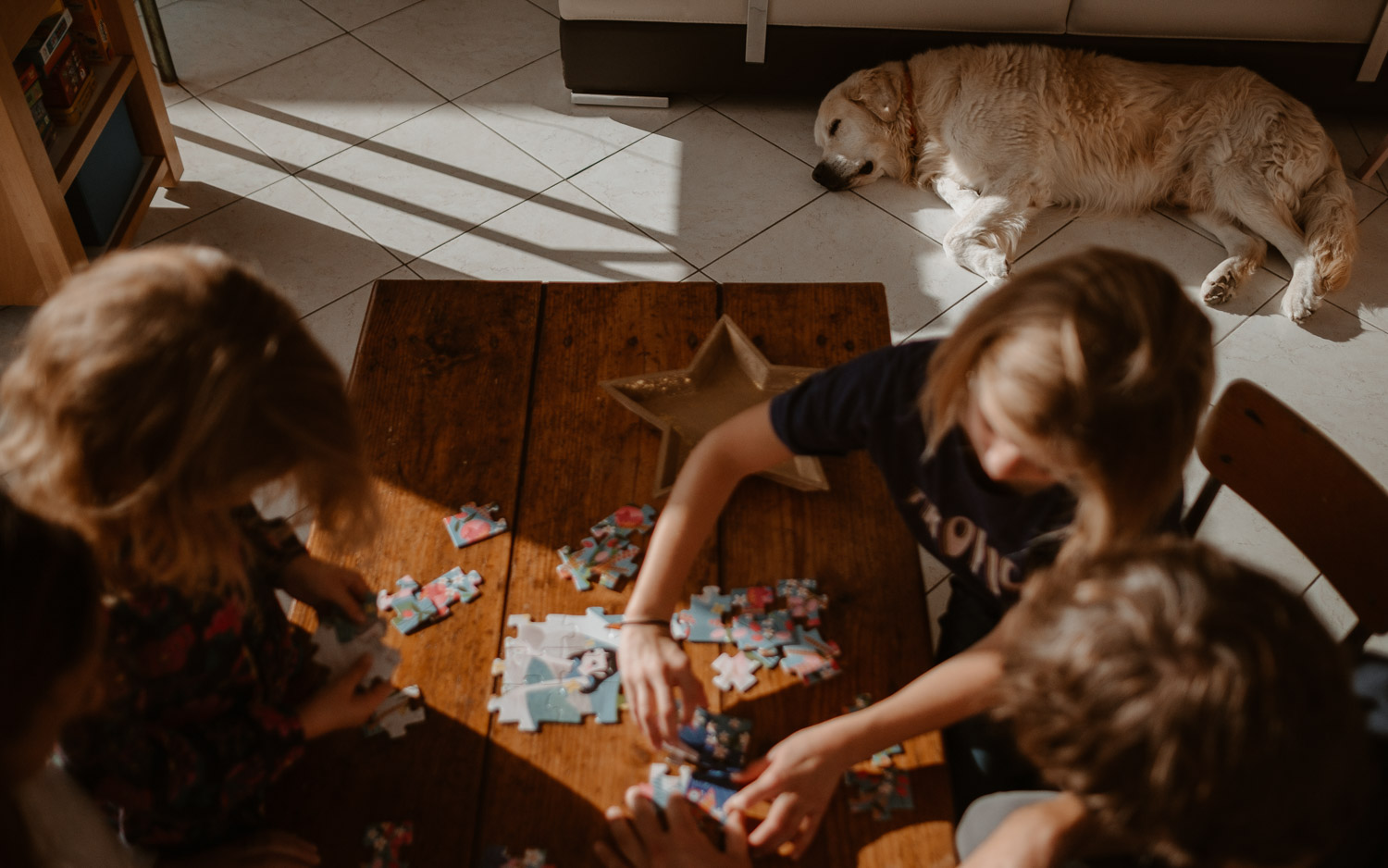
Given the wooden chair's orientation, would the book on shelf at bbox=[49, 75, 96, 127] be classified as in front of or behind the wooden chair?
in front

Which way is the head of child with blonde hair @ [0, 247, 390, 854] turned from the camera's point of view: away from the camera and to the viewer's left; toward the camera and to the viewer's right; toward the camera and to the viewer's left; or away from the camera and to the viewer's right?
away from the camera and to the viewer's right

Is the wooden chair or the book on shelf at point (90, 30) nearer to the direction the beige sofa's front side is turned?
the wooden chair

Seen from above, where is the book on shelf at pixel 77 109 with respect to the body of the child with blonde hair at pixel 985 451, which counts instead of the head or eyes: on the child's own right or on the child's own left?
on the child's own right

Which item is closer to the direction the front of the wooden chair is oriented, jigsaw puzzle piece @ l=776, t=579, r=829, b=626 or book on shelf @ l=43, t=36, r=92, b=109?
the jigsaw puzzle piece

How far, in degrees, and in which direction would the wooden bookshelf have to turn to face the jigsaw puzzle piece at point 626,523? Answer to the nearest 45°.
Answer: approximately 45° to its right

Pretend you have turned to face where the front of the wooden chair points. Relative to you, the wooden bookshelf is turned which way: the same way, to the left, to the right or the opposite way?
the opposite way

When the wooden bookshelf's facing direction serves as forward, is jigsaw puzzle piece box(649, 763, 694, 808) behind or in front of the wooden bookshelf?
in front

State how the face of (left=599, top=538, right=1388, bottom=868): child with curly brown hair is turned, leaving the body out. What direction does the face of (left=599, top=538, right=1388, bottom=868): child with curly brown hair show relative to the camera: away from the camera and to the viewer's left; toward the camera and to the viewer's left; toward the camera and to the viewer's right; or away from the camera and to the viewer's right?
away from the camera and to the viewer's left

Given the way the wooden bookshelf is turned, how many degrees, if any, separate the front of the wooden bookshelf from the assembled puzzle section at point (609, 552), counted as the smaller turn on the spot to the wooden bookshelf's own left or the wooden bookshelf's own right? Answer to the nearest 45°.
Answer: approximately 45° to the wooden bookshelf's own right
